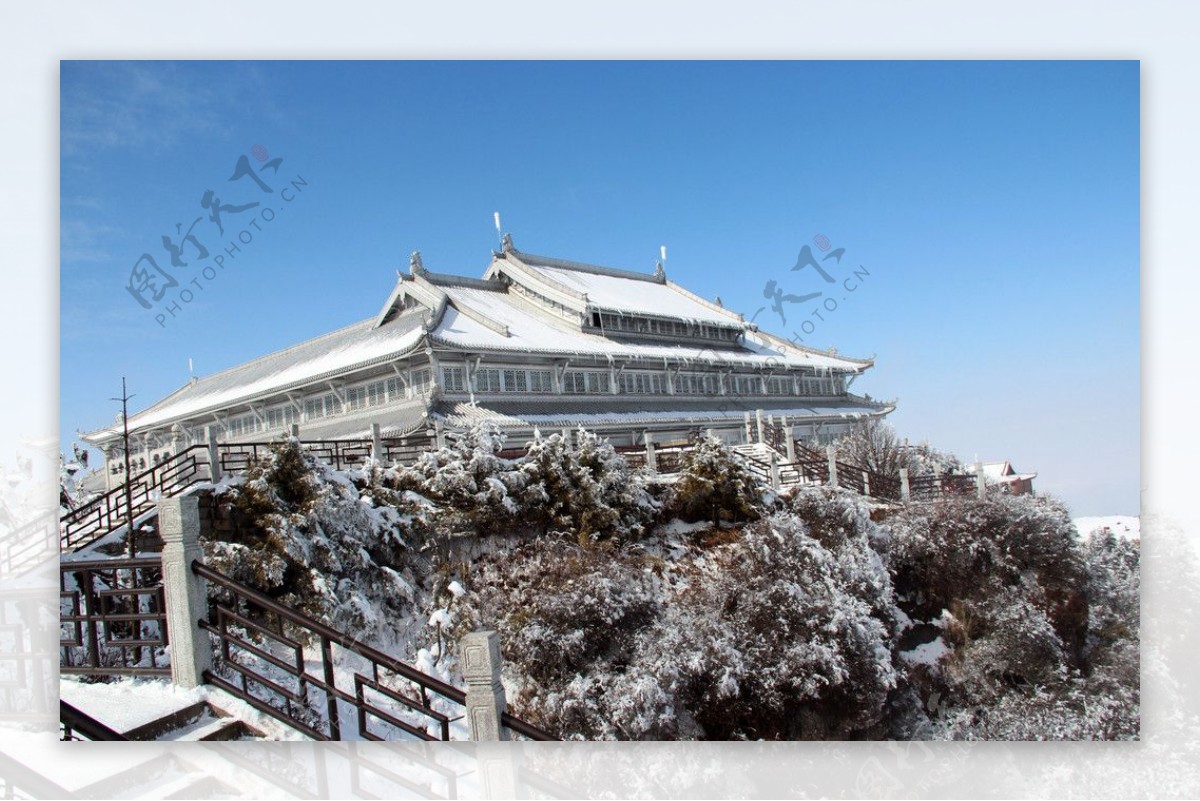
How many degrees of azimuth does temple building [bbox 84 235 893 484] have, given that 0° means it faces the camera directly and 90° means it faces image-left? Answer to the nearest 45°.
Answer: approximately 315°

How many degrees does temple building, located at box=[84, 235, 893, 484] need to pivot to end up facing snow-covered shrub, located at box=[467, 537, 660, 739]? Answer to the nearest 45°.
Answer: approximately 45° to its right

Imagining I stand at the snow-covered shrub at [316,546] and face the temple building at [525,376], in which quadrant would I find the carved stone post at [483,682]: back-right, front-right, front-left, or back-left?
back-right

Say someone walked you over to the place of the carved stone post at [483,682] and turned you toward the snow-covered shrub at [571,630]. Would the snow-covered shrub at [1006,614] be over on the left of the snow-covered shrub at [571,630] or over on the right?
right

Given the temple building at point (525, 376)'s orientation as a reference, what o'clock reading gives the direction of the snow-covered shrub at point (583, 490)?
The snow-covered shrub is roughly at 1 o'clock from the temple building.

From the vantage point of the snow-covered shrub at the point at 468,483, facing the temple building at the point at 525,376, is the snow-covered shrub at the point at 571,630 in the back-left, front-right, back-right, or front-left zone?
back-right

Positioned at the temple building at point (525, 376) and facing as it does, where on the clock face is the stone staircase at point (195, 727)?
The stone staircase is roughly at 2 o'clock from the temple building.

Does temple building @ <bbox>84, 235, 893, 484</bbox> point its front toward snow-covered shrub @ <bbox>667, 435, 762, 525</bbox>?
yes

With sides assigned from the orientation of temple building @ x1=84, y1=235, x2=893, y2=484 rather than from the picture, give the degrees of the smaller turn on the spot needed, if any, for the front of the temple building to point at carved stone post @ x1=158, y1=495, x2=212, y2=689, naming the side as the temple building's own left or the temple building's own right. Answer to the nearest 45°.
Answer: approximately 45° to the temple building's own right
